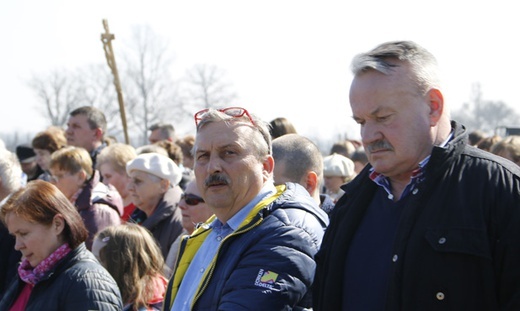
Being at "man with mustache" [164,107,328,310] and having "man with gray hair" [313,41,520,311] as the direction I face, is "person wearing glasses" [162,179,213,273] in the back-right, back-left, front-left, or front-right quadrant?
back-left

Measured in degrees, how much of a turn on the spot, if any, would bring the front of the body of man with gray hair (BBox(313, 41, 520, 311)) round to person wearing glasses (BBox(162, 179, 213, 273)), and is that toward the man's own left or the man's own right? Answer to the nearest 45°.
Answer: approximately 90° to the man's own right

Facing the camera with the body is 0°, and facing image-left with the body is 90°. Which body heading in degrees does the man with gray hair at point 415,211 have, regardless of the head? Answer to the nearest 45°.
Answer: approximately 45°

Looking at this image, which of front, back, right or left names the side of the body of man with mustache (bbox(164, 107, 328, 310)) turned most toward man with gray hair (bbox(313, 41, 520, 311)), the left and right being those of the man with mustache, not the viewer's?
left

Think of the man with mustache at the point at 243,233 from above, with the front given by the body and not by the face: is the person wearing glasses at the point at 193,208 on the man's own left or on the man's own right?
on the man's own right

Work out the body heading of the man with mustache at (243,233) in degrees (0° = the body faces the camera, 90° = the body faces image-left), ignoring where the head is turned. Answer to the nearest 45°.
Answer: approximately 45°

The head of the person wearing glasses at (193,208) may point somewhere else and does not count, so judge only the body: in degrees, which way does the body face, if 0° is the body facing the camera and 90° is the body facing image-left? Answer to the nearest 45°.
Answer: approximately 45°
